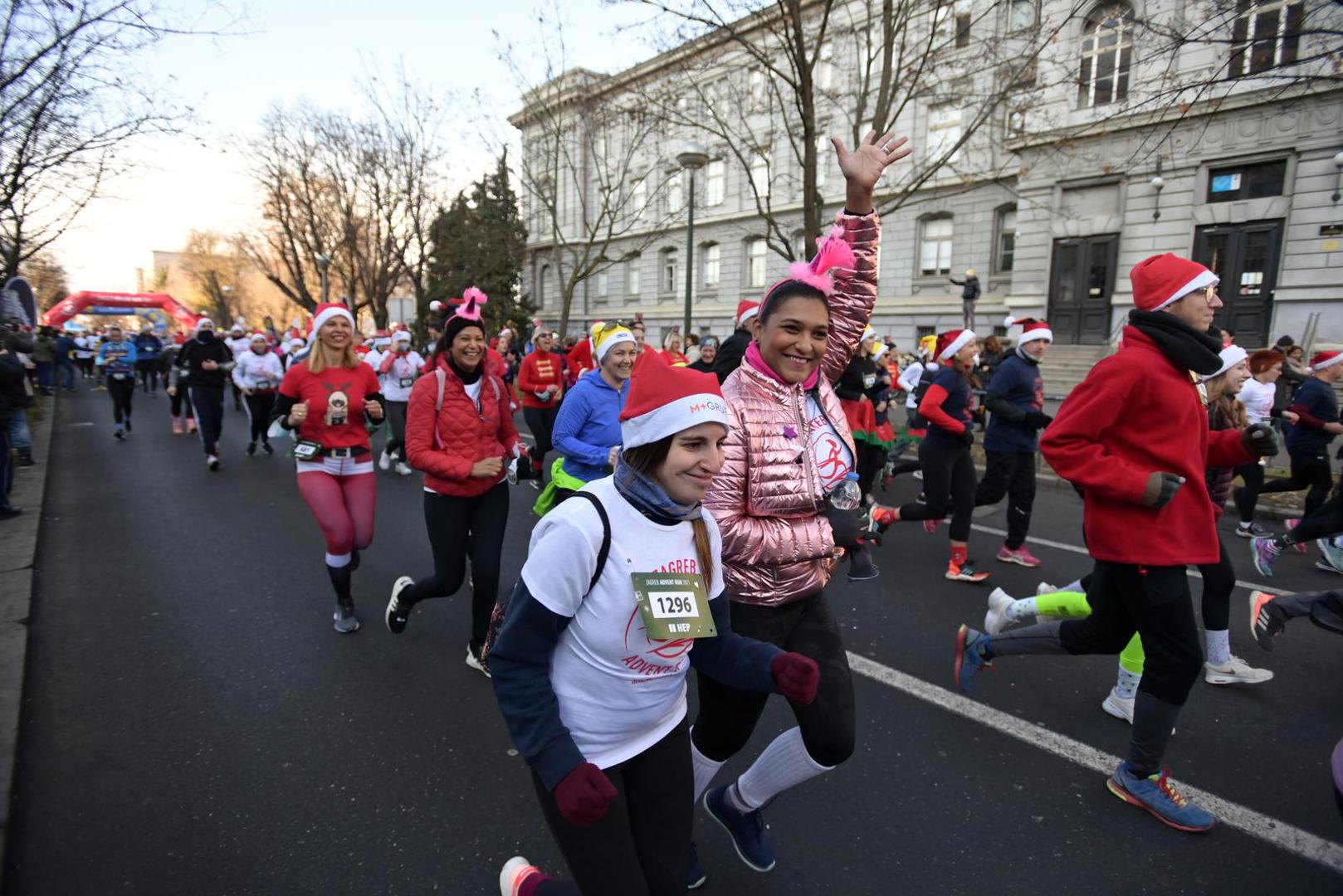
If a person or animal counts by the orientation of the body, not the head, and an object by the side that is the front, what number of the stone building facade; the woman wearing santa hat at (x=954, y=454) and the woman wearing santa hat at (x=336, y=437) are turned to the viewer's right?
1

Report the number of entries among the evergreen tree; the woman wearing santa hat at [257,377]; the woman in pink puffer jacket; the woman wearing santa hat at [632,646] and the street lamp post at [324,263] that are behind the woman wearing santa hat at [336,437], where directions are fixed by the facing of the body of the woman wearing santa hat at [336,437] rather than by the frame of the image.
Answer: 3

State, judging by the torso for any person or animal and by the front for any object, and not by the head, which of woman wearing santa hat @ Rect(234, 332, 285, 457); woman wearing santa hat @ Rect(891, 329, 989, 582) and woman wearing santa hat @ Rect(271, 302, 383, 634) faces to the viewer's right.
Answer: woman wearing santa hat @ Rect(891, 329, 989, 582)

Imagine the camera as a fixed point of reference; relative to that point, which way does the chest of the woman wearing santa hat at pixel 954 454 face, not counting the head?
to the viewer's right

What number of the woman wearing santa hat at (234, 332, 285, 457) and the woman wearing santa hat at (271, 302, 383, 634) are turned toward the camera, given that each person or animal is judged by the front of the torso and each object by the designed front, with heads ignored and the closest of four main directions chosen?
2

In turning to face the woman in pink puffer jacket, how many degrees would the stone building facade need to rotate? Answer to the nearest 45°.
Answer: approximately 45° to its left

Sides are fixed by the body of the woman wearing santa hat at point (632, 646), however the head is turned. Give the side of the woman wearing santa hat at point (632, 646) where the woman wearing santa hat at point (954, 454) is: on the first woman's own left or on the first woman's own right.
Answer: on the first woman's own left

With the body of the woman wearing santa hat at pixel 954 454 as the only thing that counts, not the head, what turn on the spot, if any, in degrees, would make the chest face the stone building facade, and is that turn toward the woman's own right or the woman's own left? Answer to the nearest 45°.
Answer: approximately 90° to the woman's own left

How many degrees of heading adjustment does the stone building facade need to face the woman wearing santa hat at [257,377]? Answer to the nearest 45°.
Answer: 0° — it already faces them

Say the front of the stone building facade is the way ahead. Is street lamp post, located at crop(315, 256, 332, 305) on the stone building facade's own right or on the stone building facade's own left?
on the stone building facade's own right

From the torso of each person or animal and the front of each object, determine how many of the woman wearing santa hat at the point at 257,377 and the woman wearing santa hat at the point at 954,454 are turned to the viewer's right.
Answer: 1

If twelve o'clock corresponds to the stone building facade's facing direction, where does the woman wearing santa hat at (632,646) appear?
The woman wearing santa hat is roughly at 11 o'clock from the stone building facade.

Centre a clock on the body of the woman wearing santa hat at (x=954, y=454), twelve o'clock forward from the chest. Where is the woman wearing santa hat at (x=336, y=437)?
the woman wearing santa hat at (x=336, y=437) is roughly at 5 o'clock from the woman wearing santa hat at (x=954, y=454).

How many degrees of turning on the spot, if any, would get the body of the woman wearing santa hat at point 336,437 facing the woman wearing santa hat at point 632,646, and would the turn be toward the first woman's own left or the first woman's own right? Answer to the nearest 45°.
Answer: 0° — they already face them

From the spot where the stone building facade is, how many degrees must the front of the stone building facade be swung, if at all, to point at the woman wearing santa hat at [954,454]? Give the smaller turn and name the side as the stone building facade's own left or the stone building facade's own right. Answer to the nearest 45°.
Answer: approximately 45° to the stone building facade's own left

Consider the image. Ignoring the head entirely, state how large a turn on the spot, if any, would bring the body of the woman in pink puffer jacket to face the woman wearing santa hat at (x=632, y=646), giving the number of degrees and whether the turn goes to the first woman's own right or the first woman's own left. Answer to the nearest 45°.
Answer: approximately 90° to the first woman's own right

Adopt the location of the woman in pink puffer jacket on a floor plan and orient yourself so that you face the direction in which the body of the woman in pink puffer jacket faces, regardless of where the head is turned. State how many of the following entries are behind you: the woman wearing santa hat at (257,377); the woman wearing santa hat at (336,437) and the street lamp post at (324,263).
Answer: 3
